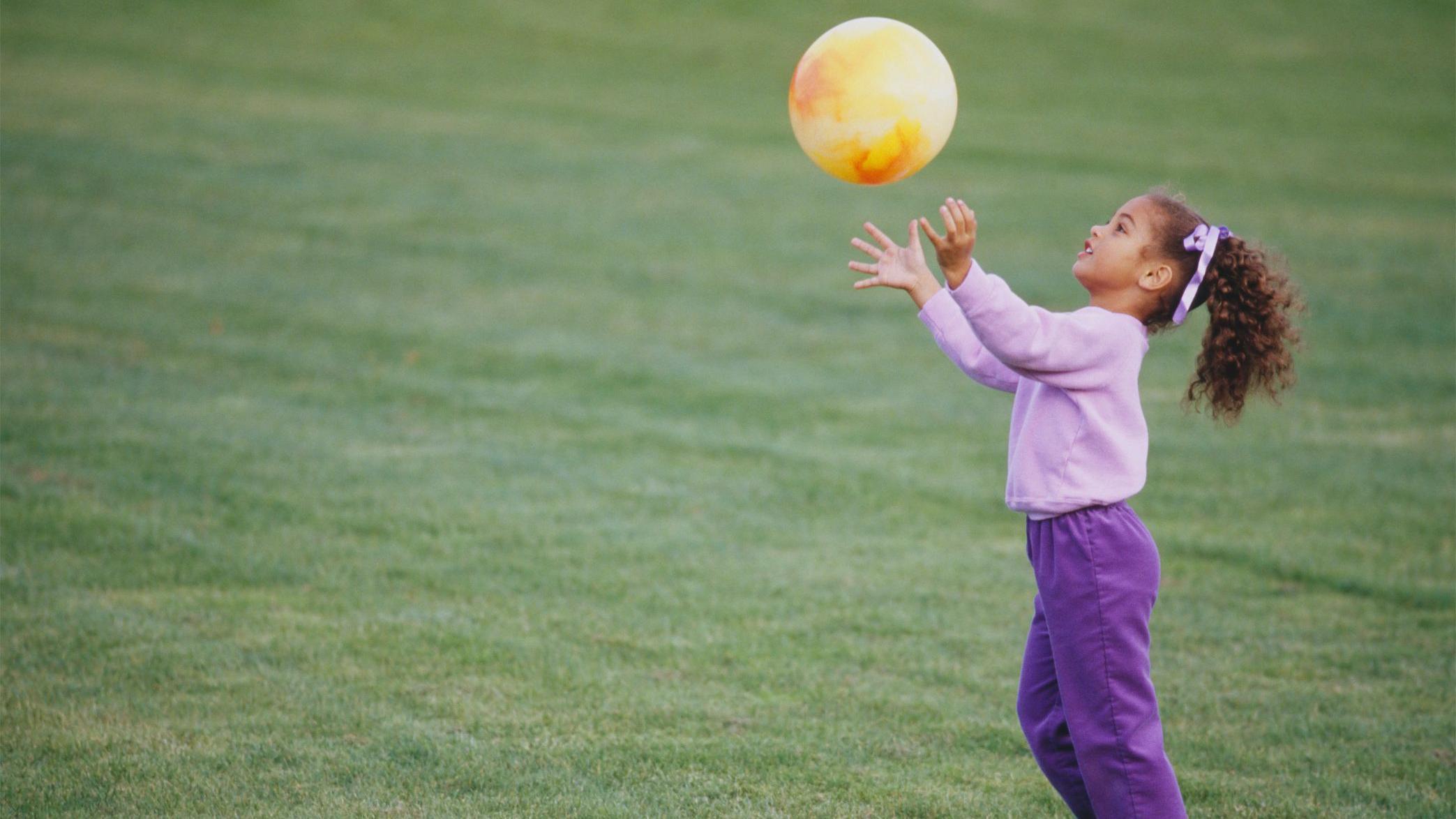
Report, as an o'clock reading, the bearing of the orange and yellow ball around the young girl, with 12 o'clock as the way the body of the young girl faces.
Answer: The orange and yellow ball is roughly at 1 o'clock from the young girl.

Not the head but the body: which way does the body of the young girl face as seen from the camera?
to the viewer's left
